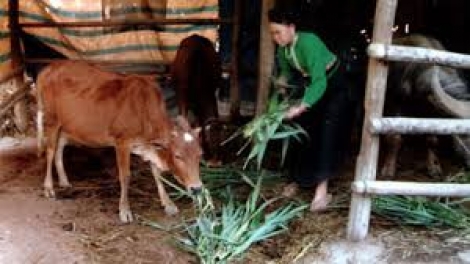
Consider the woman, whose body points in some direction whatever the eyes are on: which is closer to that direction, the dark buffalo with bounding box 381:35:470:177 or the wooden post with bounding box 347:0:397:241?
the wooden post

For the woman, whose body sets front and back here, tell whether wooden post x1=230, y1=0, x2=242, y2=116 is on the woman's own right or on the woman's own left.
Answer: on the woman's own right

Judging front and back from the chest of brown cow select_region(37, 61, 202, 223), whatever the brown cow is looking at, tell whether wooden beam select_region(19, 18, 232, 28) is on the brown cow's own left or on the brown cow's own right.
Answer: on the brown cow's own left

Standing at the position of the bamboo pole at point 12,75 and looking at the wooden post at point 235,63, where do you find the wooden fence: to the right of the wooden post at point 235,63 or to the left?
right

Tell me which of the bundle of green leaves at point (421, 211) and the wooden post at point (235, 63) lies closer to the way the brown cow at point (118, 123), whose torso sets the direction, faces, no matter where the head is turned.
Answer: the bundle of green leaves

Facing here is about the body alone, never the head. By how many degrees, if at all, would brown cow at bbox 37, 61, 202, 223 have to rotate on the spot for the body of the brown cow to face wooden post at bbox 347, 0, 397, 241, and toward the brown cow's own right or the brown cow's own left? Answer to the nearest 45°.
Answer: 0° — it already faces it

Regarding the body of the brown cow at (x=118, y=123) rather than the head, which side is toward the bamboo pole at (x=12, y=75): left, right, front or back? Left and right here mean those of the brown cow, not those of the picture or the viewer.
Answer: back

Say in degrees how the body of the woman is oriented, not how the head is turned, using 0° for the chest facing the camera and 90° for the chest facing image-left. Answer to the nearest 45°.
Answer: approximately 45°

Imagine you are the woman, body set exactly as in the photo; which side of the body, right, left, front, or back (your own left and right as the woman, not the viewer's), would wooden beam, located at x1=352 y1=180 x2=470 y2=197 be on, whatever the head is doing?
left

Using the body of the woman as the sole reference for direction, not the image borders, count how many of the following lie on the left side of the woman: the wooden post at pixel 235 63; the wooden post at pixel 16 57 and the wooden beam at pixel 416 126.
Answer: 1

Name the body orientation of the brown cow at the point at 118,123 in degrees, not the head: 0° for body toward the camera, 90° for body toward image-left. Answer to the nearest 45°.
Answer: approximately 315°

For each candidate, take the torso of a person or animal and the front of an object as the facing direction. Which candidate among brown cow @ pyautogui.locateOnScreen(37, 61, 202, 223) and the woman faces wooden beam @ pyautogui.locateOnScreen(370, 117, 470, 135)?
the brown cow
